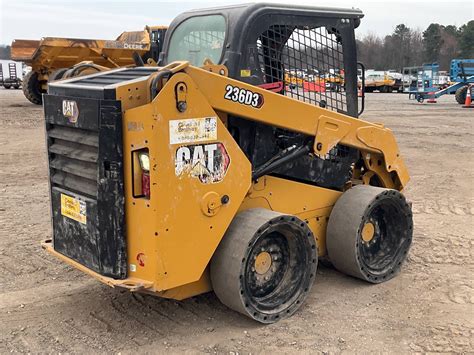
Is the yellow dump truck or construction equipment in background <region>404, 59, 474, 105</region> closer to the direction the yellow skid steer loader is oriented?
the construction equipment in background

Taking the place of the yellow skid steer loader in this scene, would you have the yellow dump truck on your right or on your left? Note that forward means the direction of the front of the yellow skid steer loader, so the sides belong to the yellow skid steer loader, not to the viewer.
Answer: on your left

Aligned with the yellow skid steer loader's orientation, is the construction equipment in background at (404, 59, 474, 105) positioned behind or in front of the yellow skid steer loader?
in front

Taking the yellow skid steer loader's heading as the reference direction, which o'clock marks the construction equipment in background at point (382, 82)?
The construction equipment in background is roughly at 11 o'clock from the yellow skid steer loader.

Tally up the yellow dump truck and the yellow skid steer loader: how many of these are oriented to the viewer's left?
0

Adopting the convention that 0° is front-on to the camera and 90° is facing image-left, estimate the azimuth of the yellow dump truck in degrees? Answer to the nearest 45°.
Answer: approximately 225°

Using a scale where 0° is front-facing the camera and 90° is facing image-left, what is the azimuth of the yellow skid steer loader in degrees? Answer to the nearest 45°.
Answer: approximately 225°

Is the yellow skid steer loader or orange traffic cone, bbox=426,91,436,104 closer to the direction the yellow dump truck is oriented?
the orange traffic cone
